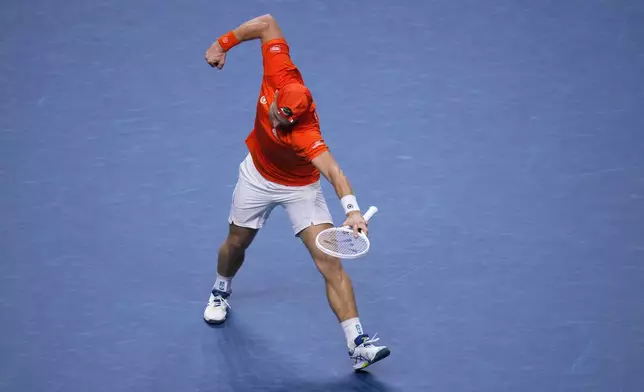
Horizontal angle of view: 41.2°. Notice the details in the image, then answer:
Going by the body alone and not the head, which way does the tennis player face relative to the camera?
toward the camera
